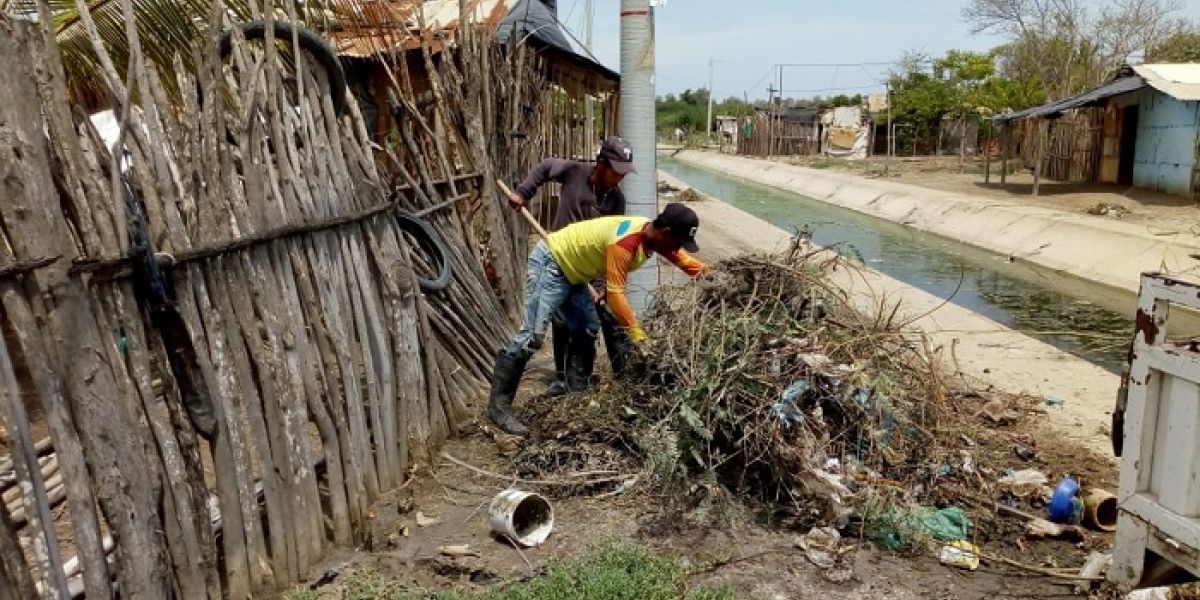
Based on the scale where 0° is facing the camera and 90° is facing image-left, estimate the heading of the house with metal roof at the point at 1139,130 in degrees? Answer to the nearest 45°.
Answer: approximately 45°

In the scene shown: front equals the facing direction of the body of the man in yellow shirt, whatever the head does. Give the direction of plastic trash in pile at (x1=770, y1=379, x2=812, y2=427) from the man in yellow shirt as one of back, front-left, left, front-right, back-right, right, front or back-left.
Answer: front-right

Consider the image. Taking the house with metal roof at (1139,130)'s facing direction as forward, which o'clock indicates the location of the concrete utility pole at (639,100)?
The concrete utility pole is roughly at 11 o'clock from the house with metal roof.

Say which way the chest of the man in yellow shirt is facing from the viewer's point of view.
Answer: to the viewer's right

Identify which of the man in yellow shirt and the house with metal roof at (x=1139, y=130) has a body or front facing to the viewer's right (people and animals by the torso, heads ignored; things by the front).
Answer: the man in yellow shirt

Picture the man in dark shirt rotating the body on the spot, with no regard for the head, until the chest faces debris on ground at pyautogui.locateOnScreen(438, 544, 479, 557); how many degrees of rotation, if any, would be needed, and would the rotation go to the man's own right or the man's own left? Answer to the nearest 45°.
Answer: approximately 45° to the man's own right

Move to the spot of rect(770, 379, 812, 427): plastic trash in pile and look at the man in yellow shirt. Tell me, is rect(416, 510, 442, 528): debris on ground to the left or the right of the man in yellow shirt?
left

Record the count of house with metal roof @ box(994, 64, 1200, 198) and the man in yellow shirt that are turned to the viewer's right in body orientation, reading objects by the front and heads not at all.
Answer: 1

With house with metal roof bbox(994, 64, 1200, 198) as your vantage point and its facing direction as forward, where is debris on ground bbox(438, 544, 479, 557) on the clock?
The debris on ground is roughly at 11 o'clock from the house with metal roof.

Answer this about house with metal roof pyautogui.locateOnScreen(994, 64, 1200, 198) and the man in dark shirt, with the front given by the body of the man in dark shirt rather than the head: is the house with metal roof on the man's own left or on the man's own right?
on the man's own left

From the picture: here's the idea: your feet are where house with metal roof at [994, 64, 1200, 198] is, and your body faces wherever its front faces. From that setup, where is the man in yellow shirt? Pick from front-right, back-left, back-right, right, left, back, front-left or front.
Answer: front-left

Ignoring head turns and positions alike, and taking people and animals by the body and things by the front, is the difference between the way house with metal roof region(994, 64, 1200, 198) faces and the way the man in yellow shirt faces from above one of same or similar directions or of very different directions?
very different directions

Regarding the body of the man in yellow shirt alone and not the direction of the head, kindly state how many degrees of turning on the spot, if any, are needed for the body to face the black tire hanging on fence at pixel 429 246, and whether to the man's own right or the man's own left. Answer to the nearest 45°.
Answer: approximately 180°
